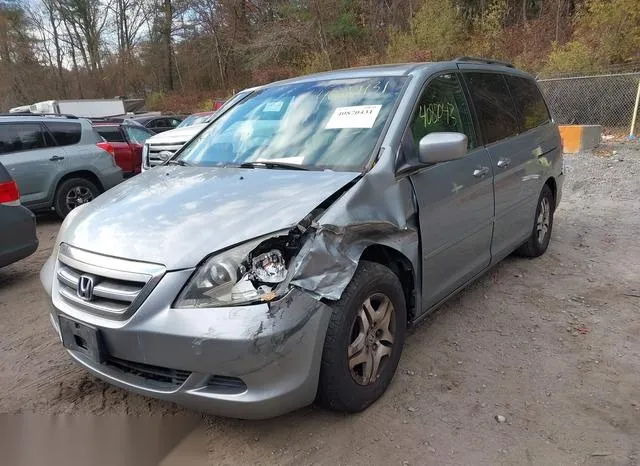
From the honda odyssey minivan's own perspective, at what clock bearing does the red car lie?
The red car is roughly at 4 o'clock from the honda odyssey minivan.

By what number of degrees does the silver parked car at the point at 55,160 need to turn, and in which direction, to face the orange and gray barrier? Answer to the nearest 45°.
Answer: approximately 180°

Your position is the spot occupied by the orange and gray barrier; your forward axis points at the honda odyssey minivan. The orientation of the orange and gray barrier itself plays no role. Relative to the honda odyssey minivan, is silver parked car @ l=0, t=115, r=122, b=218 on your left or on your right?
right

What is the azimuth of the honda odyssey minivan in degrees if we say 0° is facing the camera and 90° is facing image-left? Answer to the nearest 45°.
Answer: approximately 45°

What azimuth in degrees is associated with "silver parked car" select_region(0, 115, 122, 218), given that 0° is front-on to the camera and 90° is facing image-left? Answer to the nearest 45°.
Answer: approximately 90°

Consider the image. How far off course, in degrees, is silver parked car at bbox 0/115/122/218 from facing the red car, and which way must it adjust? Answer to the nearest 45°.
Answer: approximately 135° to its right

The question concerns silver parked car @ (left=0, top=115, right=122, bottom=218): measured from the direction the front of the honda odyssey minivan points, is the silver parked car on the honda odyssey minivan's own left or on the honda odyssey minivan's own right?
on the honda odyssey minivan's own right

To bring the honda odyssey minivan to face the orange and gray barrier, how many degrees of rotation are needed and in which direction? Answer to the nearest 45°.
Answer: approximately 180°

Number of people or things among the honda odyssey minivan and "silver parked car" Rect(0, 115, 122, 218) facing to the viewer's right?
0
